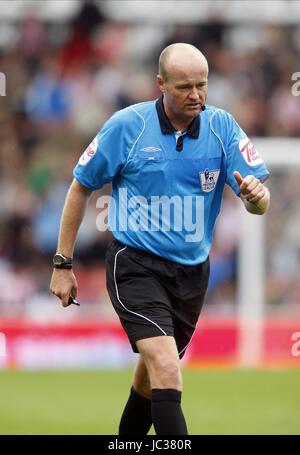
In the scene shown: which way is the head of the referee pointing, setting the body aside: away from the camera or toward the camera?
toward the camera

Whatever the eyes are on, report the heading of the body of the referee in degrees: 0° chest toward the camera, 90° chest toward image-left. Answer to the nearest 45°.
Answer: approximately 315°
